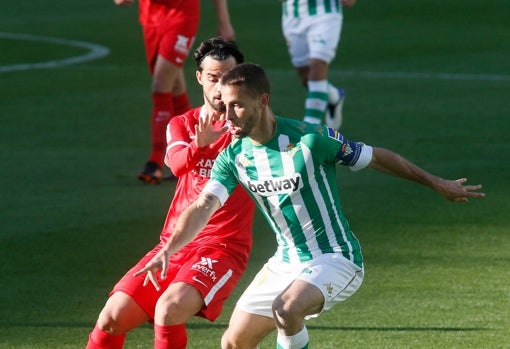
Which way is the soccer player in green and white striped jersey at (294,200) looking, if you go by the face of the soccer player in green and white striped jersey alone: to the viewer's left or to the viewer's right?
to the viewer's left

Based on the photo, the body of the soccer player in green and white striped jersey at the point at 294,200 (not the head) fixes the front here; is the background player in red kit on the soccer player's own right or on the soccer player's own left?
on the soccer player's own right

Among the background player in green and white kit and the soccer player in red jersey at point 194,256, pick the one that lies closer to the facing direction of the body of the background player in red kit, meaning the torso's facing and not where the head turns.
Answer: the soccer player in red jersey

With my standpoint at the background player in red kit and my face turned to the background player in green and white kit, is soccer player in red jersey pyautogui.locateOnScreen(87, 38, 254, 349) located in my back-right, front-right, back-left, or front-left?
back-right

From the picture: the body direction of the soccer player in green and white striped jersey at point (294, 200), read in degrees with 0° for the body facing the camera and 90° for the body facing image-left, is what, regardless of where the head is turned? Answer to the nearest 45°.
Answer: approximately 45°

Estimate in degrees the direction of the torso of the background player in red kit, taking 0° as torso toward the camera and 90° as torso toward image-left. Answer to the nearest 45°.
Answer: approximately 45°

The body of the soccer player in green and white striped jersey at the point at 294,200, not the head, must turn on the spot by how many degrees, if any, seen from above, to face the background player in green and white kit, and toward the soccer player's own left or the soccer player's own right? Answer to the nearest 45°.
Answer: approximately 135° to the soccer player's own right

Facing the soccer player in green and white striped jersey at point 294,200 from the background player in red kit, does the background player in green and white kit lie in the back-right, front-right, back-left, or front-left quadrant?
back-left

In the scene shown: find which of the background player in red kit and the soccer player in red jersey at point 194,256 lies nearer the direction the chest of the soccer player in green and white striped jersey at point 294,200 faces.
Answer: the soccer player in red jersey

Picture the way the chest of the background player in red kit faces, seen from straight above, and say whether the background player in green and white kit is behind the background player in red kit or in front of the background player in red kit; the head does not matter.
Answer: behind

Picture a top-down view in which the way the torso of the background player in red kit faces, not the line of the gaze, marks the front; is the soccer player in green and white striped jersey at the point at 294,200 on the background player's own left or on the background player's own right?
on the background player's own left

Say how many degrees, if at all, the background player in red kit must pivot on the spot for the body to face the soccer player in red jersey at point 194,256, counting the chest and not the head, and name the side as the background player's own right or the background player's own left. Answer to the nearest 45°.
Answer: approximately 45° to the background player's own left
